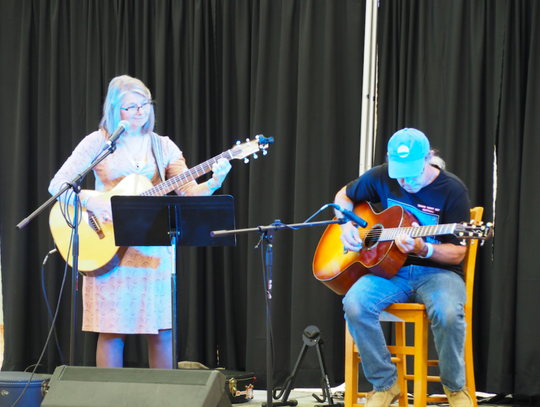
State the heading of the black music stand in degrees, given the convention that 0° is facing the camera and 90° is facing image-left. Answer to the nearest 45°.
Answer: approximately 180°

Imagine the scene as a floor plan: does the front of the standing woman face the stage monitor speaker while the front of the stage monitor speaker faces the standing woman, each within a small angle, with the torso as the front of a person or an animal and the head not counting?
yes

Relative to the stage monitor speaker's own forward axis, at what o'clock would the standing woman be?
The standing woman is roughly at 12 o'clock from the stage monitor speaker.

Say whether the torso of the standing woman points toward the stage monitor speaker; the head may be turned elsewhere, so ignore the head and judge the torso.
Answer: yes

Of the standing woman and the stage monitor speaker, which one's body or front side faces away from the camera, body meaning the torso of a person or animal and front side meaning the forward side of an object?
the stage monitor speaker

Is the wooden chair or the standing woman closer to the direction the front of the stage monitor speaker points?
the standing woman

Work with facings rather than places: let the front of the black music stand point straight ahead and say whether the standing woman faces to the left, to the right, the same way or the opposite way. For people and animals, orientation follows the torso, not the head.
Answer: the opposite way

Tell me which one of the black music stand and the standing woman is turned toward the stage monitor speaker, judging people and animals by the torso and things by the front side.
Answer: the standing woman

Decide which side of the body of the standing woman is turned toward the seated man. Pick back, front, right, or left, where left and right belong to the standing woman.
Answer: left

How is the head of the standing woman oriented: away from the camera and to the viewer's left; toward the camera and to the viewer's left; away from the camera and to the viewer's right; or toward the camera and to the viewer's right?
toward the camera and to the viewer's right

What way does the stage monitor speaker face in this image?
away from the camera
